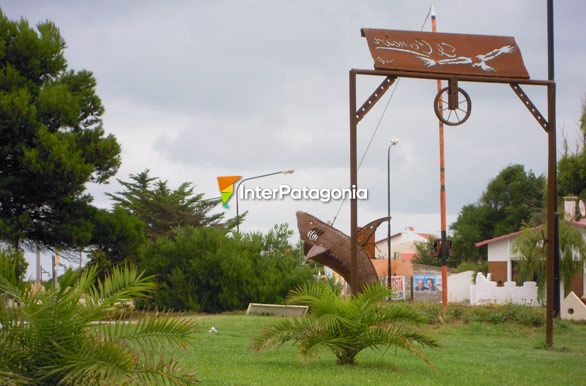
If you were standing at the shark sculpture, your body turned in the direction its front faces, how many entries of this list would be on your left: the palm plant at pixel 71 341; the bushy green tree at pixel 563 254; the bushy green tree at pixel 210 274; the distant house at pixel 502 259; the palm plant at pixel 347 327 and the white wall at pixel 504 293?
2

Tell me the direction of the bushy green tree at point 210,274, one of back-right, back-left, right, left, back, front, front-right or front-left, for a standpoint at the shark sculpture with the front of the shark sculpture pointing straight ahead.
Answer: front-right

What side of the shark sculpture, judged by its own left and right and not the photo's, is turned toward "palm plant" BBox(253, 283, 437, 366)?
left

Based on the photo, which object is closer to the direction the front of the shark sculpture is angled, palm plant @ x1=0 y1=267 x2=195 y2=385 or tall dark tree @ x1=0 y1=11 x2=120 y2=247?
the tall dark tree

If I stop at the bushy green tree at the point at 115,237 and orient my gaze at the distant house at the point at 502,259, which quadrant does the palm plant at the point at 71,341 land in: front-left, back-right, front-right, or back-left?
back-right

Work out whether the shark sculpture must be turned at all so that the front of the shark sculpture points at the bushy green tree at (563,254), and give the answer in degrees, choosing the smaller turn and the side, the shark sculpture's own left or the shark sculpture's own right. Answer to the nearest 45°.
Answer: approximately 135° to the shark sculpture's own right

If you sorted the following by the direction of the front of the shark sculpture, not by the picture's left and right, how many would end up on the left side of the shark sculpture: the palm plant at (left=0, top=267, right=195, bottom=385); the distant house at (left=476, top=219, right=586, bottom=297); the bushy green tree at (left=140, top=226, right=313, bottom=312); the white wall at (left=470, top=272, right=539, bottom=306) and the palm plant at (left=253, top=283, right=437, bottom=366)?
2

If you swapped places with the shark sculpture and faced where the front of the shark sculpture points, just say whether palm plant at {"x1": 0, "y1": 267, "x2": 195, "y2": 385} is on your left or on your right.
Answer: on your left

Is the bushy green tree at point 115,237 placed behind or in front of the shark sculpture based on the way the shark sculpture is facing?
in front

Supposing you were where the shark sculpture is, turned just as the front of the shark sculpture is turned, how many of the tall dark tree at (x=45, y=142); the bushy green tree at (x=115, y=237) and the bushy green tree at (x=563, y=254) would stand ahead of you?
2

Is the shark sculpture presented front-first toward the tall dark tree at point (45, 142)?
yes

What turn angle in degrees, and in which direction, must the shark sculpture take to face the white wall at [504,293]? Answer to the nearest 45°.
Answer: approximately 135° to its right

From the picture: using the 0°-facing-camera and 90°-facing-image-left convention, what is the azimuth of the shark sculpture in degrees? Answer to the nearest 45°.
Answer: approximately 90°

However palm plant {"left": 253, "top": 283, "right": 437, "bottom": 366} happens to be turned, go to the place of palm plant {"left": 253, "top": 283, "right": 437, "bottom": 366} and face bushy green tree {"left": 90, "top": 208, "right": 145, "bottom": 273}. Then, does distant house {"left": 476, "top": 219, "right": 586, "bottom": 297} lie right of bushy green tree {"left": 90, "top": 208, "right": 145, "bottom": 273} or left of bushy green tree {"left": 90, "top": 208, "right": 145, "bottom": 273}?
right
